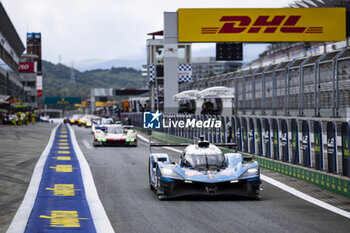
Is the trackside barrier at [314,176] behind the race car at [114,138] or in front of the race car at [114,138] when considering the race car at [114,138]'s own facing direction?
in front

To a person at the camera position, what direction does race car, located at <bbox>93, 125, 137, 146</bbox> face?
facing the viewer

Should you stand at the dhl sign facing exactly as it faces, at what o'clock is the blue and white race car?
The blue and white race car is roughly at 12 o'clock from the dhl sign.

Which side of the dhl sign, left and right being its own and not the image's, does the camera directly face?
front

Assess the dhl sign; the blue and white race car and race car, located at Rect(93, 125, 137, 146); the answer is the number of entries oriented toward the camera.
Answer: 3

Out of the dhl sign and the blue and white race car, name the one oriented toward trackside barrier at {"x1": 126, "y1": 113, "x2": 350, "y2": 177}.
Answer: the dhl sign

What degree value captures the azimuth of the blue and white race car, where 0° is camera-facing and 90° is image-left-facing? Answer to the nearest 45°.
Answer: approximately 0°

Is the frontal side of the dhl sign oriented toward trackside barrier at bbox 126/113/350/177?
yes

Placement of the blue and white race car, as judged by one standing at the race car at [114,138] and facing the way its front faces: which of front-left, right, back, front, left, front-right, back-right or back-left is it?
front

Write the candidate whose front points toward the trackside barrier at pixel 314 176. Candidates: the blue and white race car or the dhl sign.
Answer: the dhl sign

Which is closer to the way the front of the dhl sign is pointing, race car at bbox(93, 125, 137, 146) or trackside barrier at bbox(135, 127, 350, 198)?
the trackside barrier

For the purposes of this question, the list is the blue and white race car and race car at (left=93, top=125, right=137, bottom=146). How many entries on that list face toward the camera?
2

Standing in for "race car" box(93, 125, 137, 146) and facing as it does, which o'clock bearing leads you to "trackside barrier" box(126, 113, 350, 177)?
The trackside barrier is roughly at 11 o'clock from the race car.
